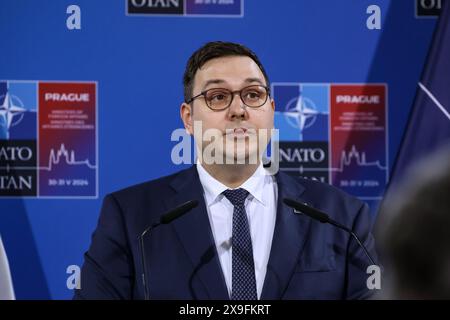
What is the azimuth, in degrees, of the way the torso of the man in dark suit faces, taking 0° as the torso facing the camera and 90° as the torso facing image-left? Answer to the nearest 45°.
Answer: approximately 0°

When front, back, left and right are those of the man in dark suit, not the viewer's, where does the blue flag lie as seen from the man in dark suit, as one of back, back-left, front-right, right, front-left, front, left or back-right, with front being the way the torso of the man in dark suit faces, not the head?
back-left
